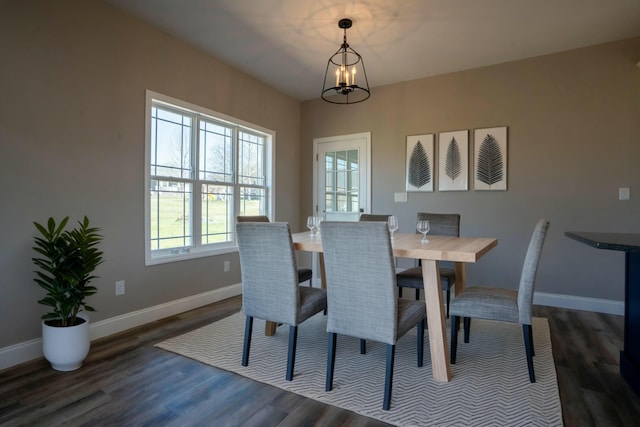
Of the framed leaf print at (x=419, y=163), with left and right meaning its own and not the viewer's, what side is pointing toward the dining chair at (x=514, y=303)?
front

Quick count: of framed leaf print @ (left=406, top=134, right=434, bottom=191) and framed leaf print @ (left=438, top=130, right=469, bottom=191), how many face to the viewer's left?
0

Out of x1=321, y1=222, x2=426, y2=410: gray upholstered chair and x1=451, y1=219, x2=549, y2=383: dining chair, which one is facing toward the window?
the dining chair

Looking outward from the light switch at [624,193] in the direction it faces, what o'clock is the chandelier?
The chandelier is roughly at 2 o'clock from the light switch.

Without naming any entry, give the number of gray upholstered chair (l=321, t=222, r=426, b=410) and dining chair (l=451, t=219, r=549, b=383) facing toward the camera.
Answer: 0

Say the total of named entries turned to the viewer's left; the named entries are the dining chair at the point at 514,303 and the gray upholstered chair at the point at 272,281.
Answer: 1

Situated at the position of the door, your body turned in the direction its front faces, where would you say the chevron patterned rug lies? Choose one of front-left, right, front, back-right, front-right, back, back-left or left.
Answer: front-left

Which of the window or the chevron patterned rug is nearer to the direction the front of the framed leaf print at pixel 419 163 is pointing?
the chevron patterned rug

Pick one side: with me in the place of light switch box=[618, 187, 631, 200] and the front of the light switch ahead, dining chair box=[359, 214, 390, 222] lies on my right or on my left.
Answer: on my right

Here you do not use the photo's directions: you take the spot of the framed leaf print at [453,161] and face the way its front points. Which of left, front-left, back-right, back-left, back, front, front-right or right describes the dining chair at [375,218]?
front-right

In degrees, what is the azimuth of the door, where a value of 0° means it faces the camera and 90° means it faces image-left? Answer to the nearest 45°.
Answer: approximately 45°

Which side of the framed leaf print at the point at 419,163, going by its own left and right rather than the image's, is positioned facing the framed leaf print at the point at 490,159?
left

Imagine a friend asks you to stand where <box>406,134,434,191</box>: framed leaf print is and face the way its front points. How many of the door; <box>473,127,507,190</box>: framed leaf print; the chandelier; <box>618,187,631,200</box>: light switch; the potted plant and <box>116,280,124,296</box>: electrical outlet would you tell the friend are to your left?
2

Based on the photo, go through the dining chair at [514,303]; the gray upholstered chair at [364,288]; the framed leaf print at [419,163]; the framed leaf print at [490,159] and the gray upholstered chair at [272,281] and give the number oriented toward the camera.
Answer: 2

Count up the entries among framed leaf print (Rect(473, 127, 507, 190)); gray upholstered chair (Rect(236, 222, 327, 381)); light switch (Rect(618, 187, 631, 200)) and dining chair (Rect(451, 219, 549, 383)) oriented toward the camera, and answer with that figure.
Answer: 2

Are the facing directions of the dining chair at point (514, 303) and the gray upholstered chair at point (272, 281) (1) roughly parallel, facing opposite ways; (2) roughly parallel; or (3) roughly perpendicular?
roughly perpendicular
